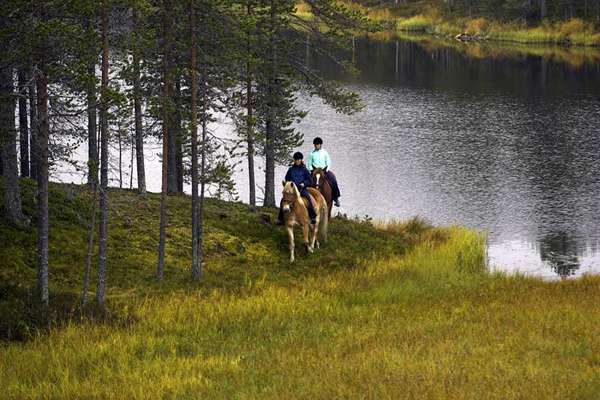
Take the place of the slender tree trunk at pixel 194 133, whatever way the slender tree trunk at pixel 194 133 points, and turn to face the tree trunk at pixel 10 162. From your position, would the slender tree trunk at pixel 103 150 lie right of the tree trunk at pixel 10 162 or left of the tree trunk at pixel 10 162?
left

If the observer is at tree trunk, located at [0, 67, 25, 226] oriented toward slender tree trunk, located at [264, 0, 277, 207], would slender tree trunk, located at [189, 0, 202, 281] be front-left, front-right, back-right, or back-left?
front-right

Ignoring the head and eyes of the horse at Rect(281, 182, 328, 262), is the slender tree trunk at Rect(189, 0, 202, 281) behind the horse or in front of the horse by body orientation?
in front

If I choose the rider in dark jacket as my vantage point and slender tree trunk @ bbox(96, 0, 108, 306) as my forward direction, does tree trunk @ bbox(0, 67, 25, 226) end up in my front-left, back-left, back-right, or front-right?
front-right

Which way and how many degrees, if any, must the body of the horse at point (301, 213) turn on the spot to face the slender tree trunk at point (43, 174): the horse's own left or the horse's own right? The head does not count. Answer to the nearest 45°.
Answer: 0° — it already faces it

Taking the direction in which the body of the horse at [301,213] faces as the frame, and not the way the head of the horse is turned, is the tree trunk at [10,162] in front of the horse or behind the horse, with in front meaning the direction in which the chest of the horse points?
in front

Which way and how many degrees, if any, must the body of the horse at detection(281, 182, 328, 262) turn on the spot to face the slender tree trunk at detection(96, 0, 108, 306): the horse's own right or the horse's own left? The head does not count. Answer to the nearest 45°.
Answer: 0° — it already faces it

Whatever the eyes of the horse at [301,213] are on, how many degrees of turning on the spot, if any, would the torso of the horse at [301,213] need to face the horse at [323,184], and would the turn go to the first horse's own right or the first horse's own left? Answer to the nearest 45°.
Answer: approximately 135° to the first horse's own right

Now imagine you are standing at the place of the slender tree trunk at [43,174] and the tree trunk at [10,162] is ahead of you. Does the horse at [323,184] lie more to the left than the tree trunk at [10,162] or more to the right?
right

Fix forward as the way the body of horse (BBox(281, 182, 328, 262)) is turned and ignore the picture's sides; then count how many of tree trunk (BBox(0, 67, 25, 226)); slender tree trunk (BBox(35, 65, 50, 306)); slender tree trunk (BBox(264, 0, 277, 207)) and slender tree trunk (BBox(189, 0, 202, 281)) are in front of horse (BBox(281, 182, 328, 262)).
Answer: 3

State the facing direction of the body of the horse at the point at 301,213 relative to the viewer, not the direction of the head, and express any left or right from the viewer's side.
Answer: facing the viewer and to the left of the viewer

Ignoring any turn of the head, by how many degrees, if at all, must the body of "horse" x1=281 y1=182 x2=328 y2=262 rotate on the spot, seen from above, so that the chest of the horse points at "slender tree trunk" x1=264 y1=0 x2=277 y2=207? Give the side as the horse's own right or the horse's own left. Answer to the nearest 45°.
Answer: approximately 135° to the horse's own right

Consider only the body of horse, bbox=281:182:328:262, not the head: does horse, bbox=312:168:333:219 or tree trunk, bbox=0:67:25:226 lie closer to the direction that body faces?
the tree trunk
